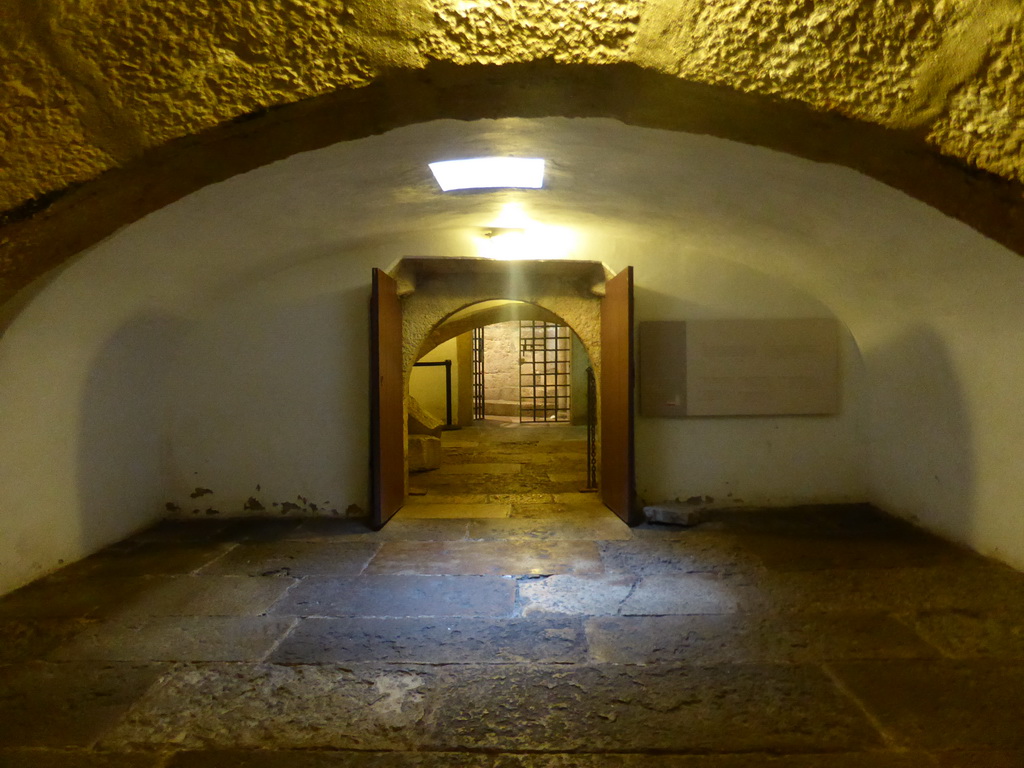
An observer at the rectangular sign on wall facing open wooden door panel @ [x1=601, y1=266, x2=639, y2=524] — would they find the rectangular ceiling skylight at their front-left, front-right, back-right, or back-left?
front-left

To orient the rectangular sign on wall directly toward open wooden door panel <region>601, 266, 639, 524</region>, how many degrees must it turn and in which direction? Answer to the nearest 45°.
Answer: approximately 45° to its right

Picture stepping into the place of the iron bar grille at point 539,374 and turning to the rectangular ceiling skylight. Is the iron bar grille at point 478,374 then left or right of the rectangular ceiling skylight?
right

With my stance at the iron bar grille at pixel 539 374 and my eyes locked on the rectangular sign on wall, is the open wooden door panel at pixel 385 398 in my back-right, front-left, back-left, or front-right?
front-right

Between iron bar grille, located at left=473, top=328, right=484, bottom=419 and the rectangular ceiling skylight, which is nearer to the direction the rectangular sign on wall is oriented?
the rectangular ceiling skylight

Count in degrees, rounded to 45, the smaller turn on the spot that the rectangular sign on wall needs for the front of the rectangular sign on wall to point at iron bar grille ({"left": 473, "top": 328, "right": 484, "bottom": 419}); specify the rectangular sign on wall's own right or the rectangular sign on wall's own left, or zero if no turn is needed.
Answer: approximately 135° to the rectangular sign on wall's own right

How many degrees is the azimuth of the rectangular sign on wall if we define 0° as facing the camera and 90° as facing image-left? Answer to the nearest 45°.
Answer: approximately 0°

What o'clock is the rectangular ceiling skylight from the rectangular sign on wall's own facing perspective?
The rectangular ceiling skylight is roughly at 1 o'clock from the rectangular sign on wall.

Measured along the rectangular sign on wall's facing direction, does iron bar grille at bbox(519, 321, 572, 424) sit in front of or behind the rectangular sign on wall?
behind

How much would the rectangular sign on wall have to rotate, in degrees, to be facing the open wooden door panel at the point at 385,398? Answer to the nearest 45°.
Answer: approximately 45° to its right

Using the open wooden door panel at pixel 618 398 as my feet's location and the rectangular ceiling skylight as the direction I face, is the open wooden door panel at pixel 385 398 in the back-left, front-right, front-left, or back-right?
front-right
